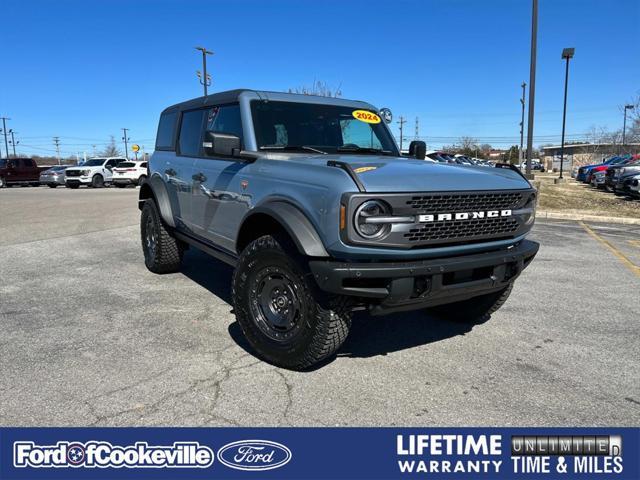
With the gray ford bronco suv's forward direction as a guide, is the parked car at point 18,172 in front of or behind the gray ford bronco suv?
behind

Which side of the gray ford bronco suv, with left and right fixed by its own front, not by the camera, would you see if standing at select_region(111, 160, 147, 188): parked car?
back

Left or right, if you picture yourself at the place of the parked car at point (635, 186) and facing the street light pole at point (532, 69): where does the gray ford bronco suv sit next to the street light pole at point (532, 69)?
left

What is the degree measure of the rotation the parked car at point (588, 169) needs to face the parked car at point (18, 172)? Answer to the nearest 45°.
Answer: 0° — it already faces it

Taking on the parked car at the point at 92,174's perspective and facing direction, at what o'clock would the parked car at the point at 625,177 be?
the parked car at the point at 625,177 is roughly at 9 o'clock from the parked car at the point at 92,174.

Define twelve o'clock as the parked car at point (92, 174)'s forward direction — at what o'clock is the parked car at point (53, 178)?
the parked car at point (53, 178) is roughly at 3 o'clock from the parked car at point (92, 174).

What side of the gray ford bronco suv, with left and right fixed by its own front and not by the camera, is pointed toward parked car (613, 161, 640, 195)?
left

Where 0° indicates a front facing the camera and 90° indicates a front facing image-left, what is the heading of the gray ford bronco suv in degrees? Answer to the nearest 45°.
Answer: approximately 315°
